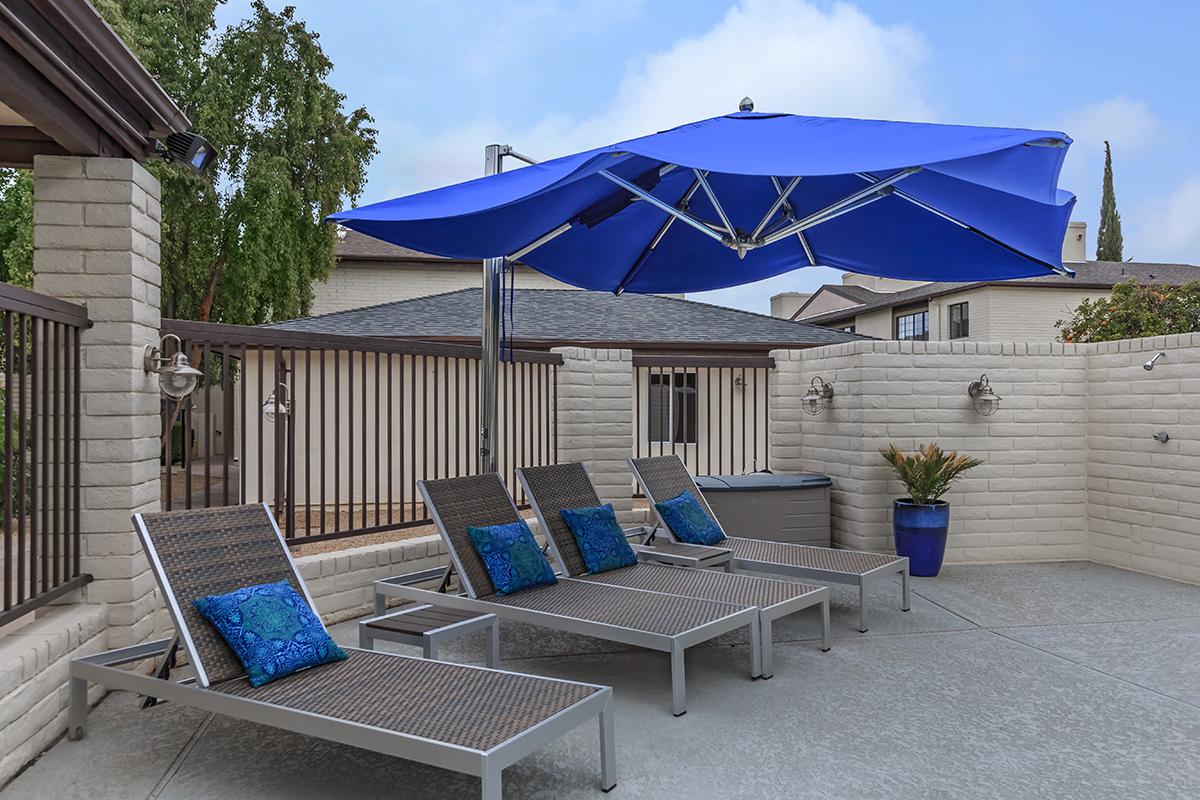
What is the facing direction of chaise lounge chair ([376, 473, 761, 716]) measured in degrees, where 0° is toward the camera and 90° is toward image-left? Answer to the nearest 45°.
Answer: approximately 315°

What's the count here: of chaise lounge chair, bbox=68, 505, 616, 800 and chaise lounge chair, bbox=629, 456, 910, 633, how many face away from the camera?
0

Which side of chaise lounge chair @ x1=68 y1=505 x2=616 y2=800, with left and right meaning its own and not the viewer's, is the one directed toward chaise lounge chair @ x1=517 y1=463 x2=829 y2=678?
left

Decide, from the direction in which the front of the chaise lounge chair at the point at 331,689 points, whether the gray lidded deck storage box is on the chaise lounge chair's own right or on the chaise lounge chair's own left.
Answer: on the chaise lounge chair's own left

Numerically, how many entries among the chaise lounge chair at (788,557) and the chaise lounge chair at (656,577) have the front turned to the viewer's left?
0

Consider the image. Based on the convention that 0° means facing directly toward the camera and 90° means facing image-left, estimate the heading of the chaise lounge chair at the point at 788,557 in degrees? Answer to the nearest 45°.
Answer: approximately 315°

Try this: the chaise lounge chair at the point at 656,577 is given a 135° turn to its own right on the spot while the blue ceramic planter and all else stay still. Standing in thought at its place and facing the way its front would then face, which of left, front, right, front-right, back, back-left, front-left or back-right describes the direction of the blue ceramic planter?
back-right

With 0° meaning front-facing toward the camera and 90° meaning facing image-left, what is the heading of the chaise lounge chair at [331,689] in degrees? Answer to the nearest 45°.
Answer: approximately 315°

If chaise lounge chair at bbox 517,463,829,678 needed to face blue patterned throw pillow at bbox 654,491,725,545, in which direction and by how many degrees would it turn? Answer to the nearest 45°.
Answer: approximately 135° to its left

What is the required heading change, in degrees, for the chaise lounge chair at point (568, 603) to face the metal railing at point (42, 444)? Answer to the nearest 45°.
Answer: approximately 135° to its right

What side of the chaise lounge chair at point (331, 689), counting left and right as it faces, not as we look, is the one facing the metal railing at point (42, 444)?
back

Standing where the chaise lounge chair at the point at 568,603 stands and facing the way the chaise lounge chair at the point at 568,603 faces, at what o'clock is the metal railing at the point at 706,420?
The metal railing is roughly at 8 o'clock from the chaise lounge chair.

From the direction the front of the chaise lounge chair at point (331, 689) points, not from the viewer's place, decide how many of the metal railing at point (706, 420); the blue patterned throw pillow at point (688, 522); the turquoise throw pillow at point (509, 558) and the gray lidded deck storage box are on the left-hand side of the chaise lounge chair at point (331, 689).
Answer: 4

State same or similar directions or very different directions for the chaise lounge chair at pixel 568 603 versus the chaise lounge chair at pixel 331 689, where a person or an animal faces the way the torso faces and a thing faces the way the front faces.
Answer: same or similar directions

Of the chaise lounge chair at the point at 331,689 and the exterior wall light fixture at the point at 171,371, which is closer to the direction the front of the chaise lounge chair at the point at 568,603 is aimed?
the chaise lounge chair

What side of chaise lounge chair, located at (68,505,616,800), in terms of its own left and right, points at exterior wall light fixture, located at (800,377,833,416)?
left

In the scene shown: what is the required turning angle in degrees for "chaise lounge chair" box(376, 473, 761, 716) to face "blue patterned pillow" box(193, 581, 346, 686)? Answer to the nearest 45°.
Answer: approximately 90° to its right

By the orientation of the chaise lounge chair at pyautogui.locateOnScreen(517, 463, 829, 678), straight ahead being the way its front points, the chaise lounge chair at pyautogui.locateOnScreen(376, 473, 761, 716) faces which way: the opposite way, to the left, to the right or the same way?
the same way

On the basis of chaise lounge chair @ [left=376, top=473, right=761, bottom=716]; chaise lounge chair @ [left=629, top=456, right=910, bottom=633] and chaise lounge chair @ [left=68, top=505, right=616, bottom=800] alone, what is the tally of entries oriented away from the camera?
0
